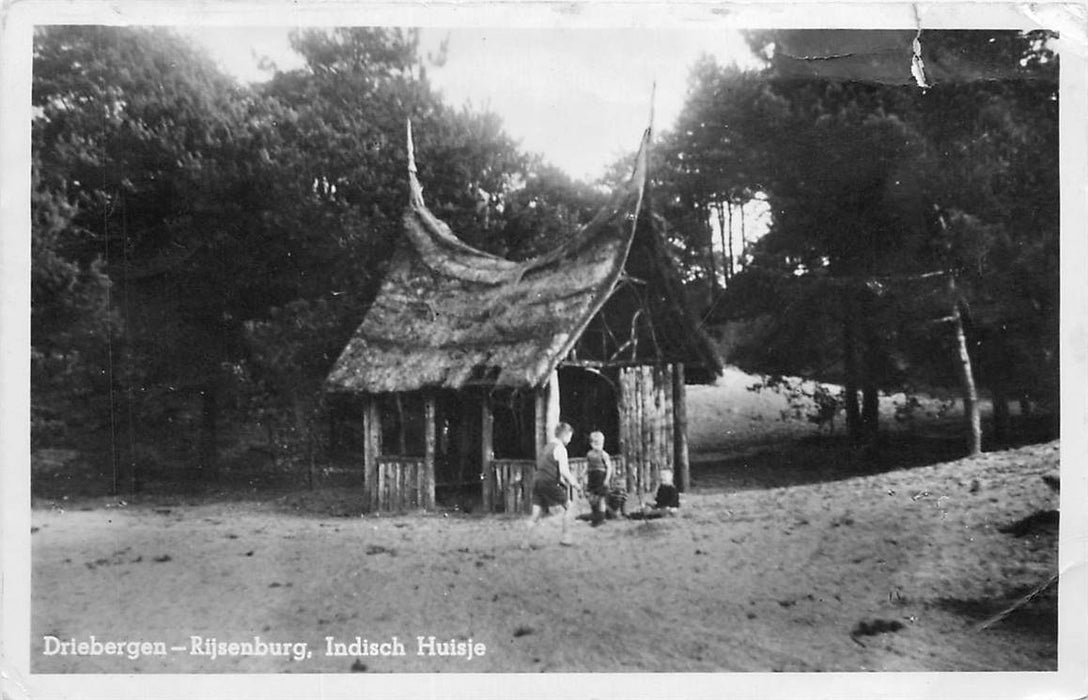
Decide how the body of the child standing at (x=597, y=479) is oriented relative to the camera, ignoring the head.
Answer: toward the camera

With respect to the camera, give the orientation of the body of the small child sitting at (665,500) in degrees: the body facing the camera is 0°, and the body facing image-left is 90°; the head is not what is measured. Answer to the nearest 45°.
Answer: approximately 90°
